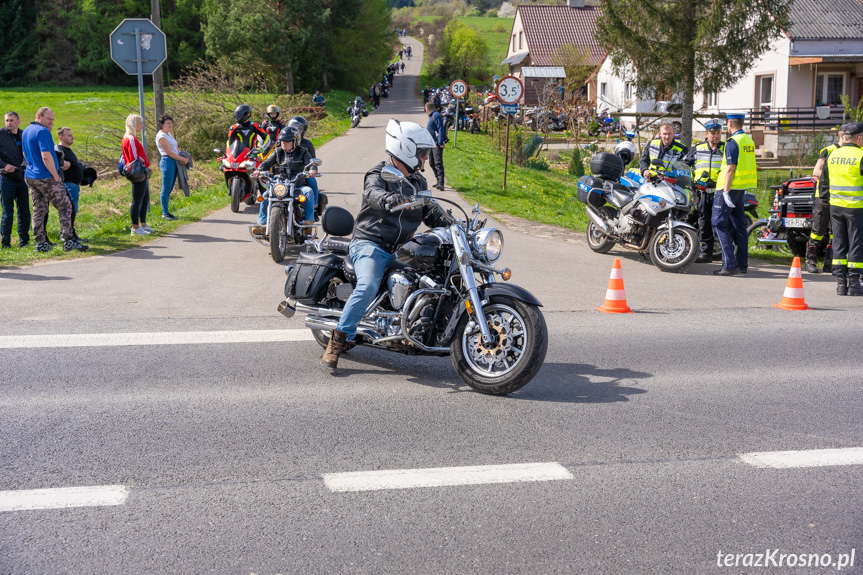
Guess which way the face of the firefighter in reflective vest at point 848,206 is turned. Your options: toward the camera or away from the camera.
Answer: away from the camera

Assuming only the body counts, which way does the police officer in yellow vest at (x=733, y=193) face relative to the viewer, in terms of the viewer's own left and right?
facing away from the viewer and to the left of the viewer

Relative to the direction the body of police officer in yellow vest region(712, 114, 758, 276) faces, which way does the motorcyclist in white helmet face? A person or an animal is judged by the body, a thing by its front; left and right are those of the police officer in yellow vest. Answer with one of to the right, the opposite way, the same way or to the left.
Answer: the opposite way

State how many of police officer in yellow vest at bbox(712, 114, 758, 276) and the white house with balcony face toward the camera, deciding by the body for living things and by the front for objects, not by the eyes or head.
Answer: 1

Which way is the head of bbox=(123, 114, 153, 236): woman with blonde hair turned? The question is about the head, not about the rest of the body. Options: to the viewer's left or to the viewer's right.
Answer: to the viewer's right

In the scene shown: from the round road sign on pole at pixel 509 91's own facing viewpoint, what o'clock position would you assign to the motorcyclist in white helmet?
The motorcyclist in white helmet is roughly at 12 o'clock from the round road sign on pole.

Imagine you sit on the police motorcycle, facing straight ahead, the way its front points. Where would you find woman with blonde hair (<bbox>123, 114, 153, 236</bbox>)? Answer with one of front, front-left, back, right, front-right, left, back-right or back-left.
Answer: back-right

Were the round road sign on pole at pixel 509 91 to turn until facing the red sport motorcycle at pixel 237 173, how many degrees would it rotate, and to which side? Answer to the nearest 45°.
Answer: approximately 45° to its right

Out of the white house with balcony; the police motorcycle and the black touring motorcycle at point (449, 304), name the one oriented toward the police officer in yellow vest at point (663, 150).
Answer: the white house with balcony

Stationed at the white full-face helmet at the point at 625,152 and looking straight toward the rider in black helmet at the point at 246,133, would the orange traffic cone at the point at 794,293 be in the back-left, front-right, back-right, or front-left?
back-left

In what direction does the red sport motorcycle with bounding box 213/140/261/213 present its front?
toward the camera

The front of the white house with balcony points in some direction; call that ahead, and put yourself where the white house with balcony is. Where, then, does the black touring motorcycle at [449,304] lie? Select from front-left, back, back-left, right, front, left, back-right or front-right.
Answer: front
